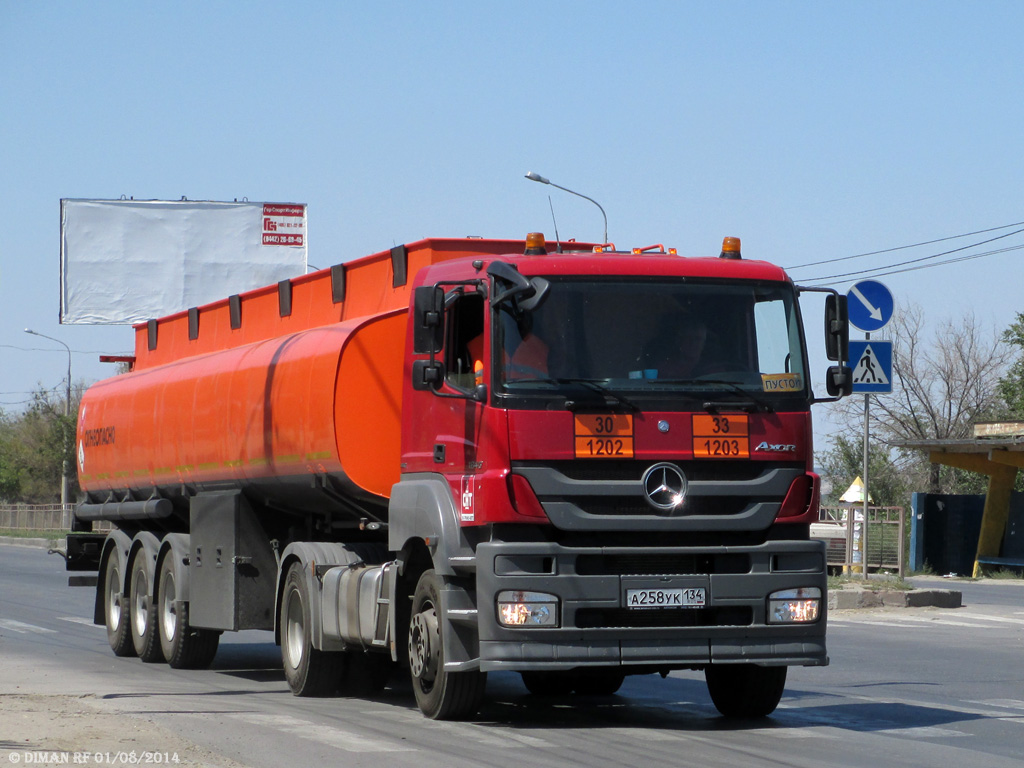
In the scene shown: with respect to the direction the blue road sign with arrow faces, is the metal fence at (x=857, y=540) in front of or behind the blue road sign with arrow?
behind

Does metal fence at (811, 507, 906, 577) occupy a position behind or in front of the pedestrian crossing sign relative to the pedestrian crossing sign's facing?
behind

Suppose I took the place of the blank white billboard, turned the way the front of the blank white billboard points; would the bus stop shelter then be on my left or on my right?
on my left

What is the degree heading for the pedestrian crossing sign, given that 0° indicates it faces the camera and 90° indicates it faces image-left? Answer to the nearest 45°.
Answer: approximately 0°

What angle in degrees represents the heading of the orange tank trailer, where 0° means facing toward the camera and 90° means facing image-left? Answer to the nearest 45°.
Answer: approximately 315°

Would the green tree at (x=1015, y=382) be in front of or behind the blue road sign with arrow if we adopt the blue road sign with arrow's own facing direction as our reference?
behind

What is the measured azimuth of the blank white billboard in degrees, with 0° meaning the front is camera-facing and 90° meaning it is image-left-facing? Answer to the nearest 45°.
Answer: approximately 0°

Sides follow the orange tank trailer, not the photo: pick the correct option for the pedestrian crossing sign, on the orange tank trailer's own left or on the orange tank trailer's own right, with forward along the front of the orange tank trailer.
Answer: on the orange tank trailer's own left

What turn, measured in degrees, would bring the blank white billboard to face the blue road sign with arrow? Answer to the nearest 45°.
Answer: approximately 45° to its left

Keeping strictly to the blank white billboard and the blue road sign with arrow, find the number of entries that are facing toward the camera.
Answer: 2

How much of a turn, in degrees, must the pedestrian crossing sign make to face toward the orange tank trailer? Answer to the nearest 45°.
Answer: approximately 45° to its right

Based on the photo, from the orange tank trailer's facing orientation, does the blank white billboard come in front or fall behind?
behind
